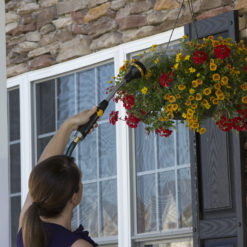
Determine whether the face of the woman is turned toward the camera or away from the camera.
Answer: away from the camera

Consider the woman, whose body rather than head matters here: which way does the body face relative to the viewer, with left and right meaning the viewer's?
facing away from the viewer and to the right of the viewer

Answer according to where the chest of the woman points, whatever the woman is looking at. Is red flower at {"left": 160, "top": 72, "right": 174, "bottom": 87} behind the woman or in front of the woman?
in front

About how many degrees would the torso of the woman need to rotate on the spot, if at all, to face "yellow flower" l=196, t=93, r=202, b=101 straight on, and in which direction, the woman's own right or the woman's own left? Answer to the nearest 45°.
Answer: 0° — they already face it

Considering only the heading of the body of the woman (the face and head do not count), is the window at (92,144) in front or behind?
in front

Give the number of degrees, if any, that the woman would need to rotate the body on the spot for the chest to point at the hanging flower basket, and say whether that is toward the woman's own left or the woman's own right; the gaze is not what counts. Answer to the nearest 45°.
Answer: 0° — they already face it

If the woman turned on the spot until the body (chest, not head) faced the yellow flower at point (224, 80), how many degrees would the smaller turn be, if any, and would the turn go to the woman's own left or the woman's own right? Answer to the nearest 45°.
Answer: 0° — they already face it

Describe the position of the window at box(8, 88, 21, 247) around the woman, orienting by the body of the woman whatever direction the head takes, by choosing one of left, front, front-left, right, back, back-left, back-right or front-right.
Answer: front-left

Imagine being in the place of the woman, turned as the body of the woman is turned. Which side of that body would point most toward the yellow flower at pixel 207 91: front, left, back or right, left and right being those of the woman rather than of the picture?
front
